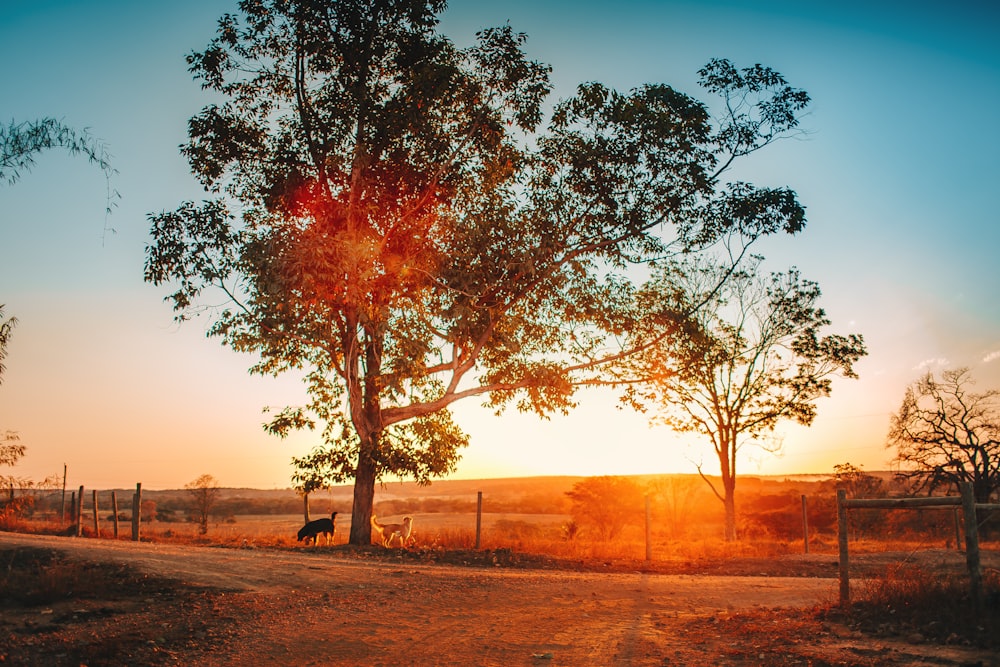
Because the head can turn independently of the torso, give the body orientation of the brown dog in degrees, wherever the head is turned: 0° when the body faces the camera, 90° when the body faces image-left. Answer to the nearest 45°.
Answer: approximately 270°

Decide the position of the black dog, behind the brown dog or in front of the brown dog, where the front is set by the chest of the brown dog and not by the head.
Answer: behind

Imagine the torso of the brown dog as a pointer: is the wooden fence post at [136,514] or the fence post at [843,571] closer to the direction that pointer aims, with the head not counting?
the fence post
